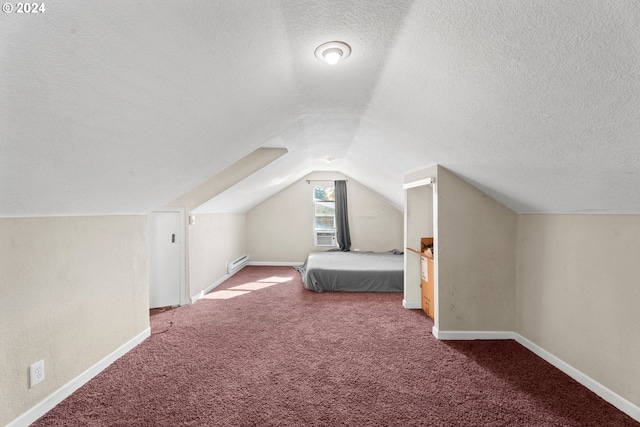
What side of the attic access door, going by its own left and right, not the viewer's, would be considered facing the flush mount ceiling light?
front

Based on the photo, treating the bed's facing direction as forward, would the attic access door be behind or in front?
in front

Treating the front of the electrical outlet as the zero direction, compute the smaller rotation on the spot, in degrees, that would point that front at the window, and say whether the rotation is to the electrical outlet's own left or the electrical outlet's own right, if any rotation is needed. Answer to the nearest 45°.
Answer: approximately 90° to the electrical outlet's own left

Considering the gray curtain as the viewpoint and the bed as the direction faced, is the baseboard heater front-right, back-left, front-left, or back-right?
front-right

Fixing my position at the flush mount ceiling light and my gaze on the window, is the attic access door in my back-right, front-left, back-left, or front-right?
front-left

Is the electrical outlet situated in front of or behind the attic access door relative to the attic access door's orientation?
in front

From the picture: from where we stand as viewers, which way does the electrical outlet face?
facing the viewer and to the right of the viewer

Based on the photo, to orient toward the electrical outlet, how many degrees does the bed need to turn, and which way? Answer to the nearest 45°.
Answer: approximately 45° to its left

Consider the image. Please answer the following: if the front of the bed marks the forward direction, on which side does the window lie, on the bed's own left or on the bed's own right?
on the bed's own right

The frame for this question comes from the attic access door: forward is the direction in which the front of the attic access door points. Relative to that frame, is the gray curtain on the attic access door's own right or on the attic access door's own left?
on the attic access door's own left

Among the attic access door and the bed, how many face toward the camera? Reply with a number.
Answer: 1
